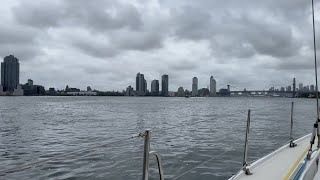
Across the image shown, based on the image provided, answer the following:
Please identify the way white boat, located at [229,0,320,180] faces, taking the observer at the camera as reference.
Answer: facing away from the viewer and to the right of the viewer
